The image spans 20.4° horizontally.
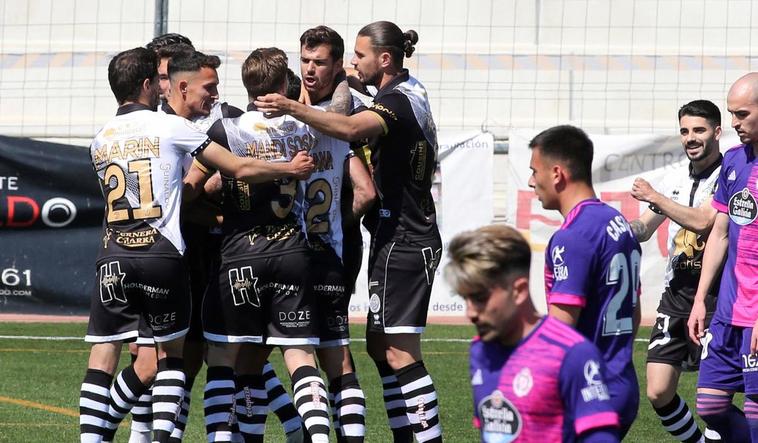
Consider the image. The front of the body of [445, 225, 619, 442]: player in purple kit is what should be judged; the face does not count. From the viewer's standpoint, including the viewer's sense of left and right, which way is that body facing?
facing the viewer and to the left of the viewer

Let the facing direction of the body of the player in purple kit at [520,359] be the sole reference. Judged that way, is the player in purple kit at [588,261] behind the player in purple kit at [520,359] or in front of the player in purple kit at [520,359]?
behind

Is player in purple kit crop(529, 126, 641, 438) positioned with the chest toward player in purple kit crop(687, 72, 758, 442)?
no

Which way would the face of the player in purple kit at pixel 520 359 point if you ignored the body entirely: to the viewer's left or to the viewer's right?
to the viewer's left

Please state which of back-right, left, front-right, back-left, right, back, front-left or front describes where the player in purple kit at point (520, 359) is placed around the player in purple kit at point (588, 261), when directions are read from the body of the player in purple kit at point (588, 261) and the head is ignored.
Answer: back-left

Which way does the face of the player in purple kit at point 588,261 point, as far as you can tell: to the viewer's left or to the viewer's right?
to the viewer's left

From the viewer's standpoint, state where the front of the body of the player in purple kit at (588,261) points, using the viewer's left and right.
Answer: facing away from the viewer and to the left of the viewer
